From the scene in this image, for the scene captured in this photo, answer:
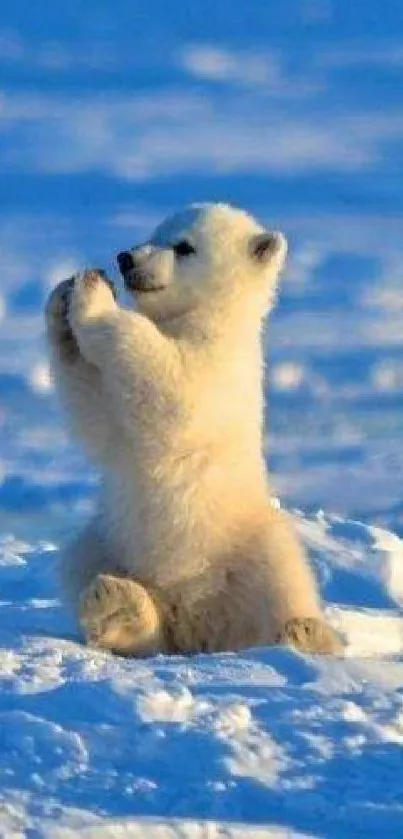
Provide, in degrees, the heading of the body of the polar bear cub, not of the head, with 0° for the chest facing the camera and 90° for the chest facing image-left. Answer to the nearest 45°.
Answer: approximately 45°
